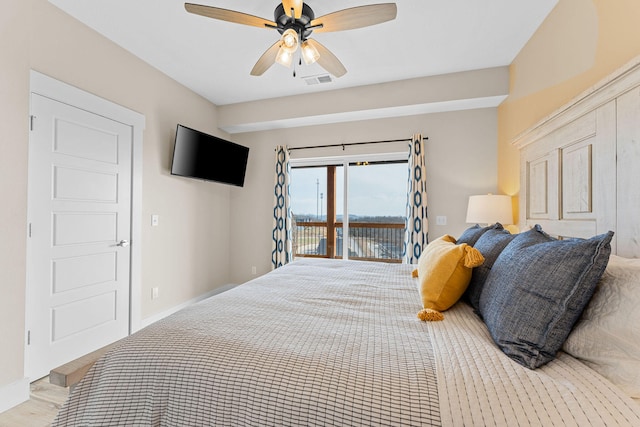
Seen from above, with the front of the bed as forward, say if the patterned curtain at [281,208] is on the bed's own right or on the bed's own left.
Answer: on the bed's own right

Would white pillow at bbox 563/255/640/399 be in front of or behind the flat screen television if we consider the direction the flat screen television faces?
in front

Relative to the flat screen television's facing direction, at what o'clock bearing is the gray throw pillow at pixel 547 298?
The gray throw pillow is roughly at 1 o'clock from the flat screen television.

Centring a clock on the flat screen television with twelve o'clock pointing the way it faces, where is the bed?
The bed is roughly at 1 o'clock from the flat screen television.

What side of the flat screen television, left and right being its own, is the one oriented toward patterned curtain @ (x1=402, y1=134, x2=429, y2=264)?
front

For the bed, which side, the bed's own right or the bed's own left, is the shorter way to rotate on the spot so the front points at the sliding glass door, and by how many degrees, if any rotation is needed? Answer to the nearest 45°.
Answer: approximately 90° to the bed's own right

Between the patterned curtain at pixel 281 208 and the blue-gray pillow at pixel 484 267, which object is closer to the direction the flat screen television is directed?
the blue-gray pillow

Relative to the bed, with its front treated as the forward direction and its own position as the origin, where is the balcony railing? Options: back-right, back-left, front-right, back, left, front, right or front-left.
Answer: right

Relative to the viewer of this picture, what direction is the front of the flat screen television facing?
facing the viewer and to the right of the viewer

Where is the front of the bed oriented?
to the viewer's left

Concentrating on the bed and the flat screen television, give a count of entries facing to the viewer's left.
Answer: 1

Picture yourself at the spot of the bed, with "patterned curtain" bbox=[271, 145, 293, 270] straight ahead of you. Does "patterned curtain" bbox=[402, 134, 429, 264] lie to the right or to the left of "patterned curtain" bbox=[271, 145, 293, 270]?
right

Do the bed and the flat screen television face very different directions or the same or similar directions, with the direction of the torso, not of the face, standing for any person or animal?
very different directions

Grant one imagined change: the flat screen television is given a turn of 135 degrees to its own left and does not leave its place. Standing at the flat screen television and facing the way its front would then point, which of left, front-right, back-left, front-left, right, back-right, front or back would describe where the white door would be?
back-left

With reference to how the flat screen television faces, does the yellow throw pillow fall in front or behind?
in front
